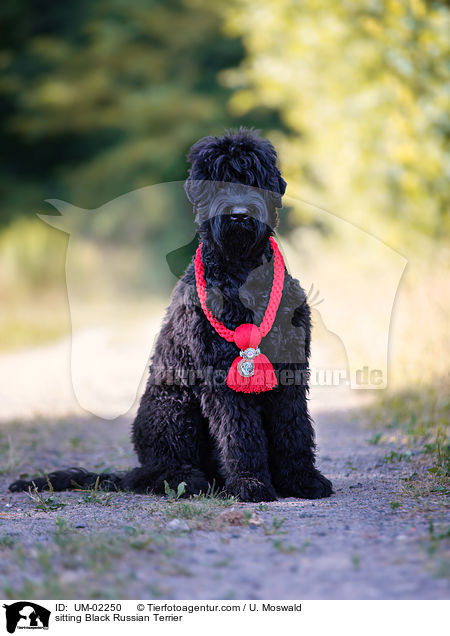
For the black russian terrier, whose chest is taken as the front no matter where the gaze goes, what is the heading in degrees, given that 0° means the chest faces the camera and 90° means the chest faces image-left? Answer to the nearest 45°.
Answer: approximately 315°
